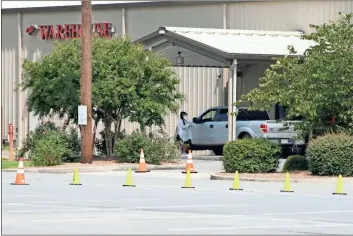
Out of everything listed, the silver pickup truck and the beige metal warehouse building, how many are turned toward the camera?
1

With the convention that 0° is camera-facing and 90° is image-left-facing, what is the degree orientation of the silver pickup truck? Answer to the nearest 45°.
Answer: approximately 135°

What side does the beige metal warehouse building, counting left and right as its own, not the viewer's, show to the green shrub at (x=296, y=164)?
front

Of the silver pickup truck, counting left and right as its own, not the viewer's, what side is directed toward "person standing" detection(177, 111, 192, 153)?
front

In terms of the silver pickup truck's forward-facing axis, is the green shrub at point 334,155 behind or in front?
behind

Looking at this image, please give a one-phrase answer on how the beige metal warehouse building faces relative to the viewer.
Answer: facing the viewer

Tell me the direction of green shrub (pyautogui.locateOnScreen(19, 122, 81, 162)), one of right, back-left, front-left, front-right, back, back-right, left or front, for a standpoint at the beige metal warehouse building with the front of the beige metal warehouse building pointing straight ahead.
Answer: front-right
